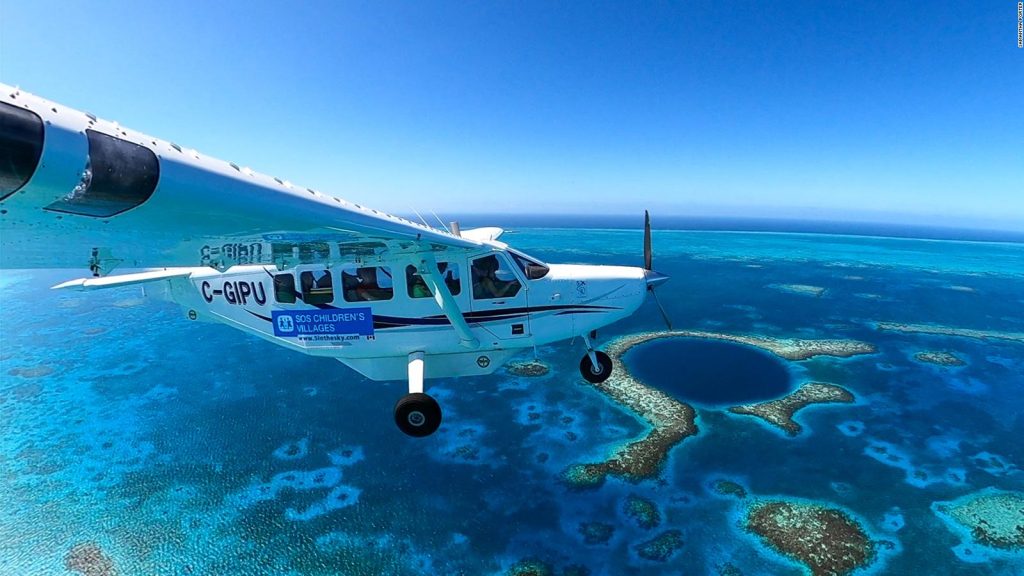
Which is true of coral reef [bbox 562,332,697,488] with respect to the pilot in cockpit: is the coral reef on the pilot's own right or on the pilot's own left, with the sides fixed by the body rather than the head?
on the pilot's own left

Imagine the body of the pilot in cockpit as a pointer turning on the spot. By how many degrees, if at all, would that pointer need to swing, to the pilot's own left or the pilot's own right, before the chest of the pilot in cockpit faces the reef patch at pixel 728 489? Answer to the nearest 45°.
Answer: approximately 45° to the pilot's own left

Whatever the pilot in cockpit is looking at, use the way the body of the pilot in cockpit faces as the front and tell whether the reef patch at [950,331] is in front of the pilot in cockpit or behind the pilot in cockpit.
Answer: in front

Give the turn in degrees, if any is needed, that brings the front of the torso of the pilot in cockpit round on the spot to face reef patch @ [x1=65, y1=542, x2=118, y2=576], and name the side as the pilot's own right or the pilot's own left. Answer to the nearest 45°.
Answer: approximately 180°

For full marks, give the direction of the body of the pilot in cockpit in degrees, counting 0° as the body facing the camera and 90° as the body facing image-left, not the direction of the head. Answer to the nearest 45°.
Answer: approximately 270°

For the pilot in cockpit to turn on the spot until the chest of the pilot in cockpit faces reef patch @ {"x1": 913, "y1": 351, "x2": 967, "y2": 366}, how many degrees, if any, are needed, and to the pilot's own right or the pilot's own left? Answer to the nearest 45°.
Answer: approximately 45° to the pilot's own left

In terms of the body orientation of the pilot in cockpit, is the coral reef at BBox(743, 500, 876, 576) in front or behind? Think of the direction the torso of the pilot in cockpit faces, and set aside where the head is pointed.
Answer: in front

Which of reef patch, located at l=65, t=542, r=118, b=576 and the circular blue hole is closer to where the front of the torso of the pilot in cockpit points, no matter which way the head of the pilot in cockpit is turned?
the circular blue hole
